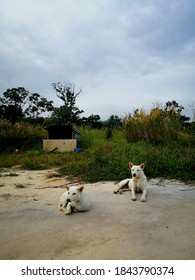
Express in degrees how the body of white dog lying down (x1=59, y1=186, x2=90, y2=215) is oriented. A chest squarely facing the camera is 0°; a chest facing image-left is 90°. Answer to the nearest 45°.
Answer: approximately 45°

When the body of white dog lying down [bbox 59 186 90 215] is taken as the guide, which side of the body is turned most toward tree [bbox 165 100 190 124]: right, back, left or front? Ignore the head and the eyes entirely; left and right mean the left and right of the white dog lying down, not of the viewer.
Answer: back
